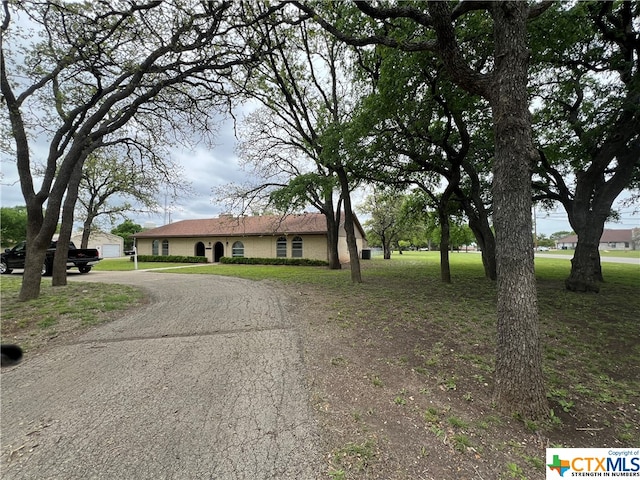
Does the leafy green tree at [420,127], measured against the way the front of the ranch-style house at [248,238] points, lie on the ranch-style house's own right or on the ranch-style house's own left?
on the ranch-style house's own left

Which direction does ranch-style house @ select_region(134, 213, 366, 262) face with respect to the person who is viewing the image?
facing the viewer and to the left of the viewer

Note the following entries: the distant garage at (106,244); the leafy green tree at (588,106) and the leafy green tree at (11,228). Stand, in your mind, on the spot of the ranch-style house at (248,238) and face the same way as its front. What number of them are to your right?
2

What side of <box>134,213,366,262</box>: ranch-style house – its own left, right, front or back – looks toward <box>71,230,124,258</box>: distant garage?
right

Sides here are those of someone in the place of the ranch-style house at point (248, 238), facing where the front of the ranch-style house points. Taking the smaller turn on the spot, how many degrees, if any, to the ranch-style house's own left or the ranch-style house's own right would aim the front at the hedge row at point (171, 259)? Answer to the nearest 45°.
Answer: approximately 45° to the ranch-style house's own right

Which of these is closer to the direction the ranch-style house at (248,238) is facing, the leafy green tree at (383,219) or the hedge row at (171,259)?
the hedge row

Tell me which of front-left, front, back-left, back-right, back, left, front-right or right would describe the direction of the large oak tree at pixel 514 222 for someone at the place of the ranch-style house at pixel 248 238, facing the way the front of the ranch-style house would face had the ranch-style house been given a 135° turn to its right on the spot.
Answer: back

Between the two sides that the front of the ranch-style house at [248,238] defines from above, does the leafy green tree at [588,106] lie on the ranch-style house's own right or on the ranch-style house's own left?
on the ranch-style house's own left

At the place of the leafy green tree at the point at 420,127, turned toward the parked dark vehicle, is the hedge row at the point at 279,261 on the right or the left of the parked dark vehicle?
right

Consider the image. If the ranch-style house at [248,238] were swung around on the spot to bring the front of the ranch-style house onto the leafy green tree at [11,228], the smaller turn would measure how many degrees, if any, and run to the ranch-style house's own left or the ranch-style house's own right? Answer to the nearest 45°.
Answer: approximately 90° to the ranch-style house's own right
